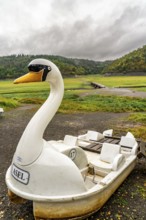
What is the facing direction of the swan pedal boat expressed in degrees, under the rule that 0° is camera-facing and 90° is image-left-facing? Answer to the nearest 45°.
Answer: approximately 45°
